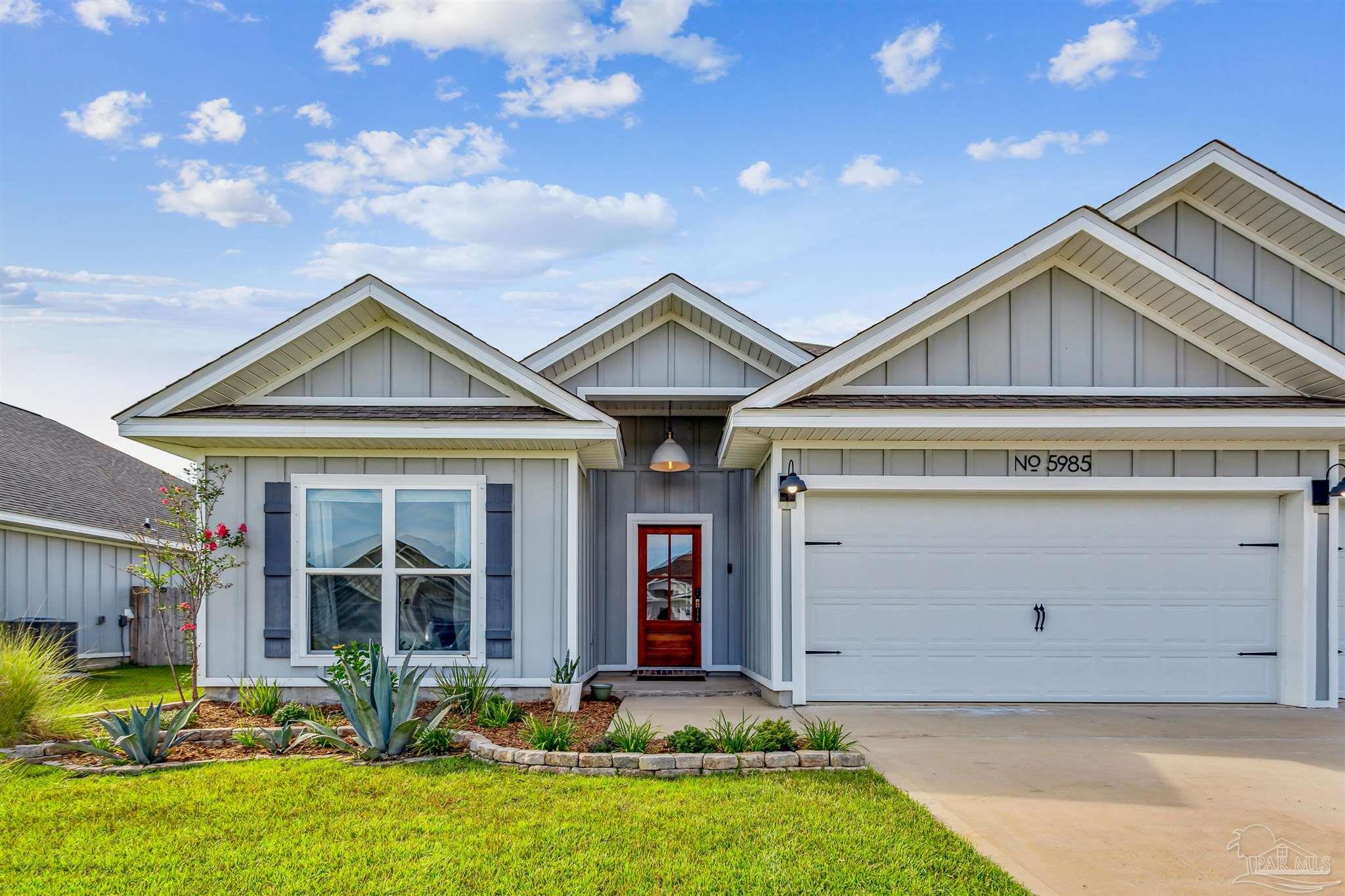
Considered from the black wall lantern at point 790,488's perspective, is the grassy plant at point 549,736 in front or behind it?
in front

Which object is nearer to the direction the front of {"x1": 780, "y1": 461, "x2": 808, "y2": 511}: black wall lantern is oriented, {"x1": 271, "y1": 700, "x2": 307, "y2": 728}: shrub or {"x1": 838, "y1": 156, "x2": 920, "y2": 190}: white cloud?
the shrub

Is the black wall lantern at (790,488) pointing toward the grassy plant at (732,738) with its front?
yes

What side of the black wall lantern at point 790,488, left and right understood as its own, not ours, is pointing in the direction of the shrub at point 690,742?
front

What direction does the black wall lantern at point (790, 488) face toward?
toward the camera

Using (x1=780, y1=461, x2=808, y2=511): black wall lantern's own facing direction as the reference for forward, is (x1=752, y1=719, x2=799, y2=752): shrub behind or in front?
in front

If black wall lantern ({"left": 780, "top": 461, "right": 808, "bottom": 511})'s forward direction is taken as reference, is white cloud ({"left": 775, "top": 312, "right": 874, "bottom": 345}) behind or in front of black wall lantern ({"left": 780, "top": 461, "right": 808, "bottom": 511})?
behind

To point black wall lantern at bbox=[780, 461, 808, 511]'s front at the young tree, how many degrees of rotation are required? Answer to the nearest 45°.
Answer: approximately 90° to its right
